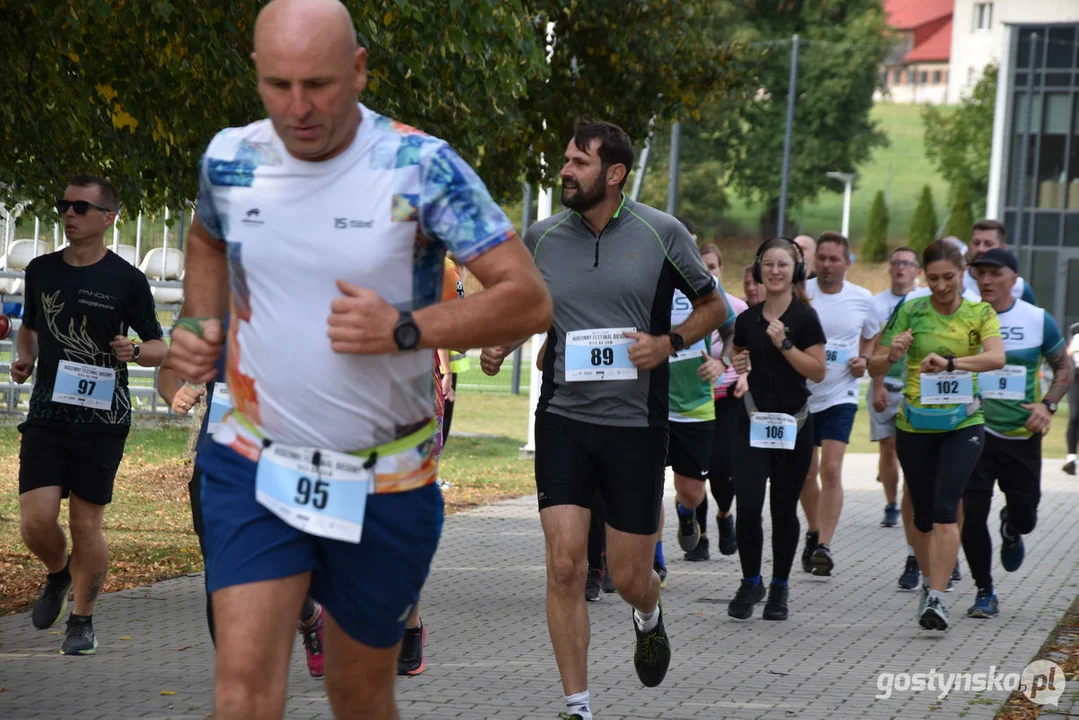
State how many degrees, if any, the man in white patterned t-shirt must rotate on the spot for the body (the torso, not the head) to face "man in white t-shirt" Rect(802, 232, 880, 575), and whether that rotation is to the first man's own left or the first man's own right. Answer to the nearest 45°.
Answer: approximately 135° to the first man's own left

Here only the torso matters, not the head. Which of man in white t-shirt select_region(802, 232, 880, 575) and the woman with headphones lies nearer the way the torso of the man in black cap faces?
the woman with headphones

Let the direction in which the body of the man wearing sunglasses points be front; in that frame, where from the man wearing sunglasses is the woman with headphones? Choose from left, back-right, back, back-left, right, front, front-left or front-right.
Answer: left

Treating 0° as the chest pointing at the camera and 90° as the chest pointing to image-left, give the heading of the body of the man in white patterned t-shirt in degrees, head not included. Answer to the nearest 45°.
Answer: approximately 0°

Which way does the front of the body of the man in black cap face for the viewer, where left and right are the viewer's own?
facing the viewer and to the left of the viewer

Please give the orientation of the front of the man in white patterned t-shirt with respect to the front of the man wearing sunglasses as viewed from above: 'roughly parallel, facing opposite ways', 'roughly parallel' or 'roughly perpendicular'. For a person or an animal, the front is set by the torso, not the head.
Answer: roughly parallel

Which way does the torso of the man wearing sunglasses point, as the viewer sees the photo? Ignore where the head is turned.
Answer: toward the camera

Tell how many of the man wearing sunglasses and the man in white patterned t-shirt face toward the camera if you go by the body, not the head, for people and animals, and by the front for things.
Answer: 2
